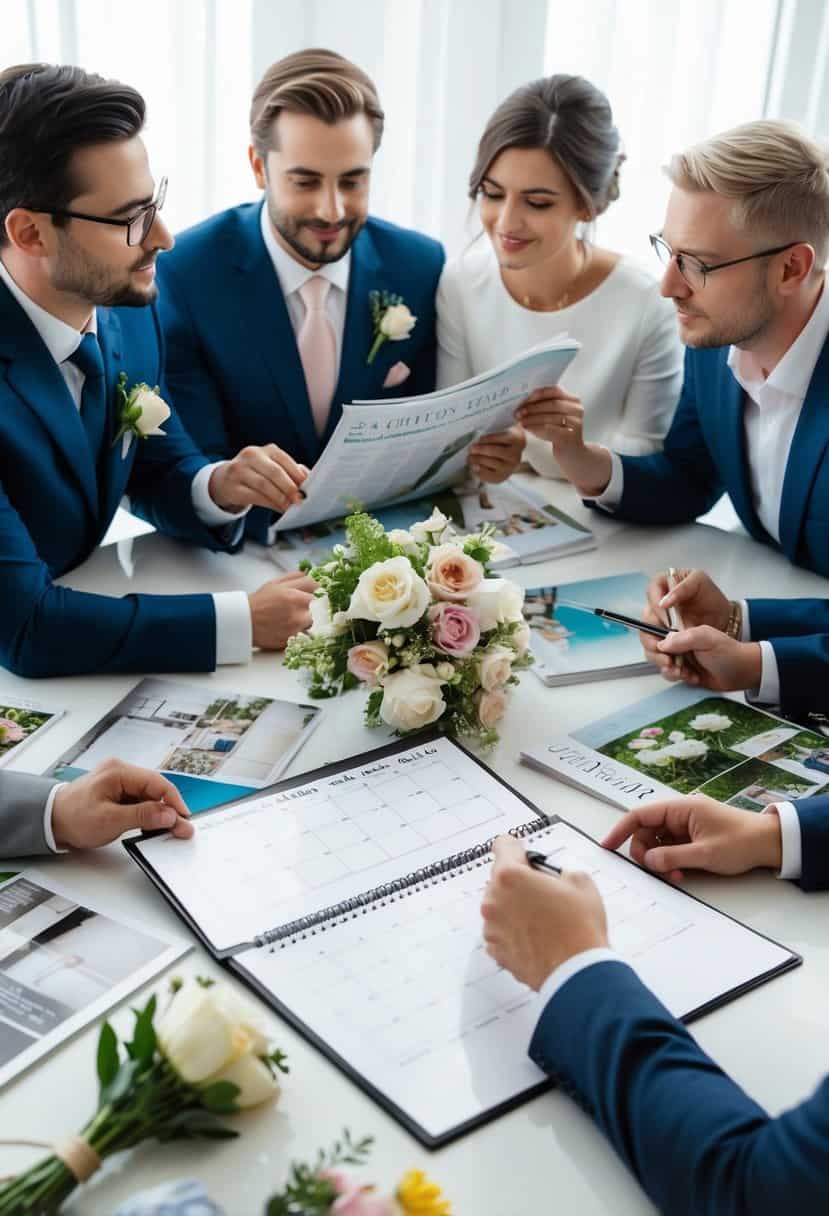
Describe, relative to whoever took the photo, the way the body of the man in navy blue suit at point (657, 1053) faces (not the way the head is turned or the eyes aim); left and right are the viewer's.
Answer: facing to the left of the viewer

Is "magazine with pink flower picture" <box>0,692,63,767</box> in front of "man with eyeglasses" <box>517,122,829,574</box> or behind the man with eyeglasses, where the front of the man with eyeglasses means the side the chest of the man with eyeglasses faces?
in front

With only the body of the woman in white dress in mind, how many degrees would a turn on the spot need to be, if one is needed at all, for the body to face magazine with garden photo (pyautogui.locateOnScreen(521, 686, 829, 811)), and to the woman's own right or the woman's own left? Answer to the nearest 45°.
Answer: approximately 45° to the woman's own left

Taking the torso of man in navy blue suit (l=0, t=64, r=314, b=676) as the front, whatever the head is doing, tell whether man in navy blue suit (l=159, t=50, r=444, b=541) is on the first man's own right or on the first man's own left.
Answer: on the first man's own left

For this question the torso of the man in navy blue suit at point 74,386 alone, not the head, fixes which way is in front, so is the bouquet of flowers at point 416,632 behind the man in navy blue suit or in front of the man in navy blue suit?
in front

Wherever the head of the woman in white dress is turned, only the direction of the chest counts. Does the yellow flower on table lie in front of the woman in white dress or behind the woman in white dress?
in front

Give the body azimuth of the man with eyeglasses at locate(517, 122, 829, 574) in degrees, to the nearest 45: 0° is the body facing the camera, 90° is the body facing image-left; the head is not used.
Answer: approximately 45°

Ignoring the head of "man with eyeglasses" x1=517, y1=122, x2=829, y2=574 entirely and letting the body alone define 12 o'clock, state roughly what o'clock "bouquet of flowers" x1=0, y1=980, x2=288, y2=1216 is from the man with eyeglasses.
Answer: The bouquet of flowers is roughly at 11 o'clock from the man with eyeglasses.

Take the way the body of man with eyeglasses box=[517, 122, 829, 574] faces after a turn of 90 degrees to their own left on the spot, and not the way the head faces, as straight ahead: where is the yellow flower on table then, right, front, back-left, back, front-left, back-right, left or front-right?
front-right

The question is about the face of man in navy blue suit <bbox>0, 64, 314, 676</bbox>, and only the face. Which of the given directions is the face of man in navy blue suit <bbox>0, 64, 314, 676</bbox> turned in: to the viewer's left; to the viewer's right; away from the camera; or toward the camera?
to the viewer's right
